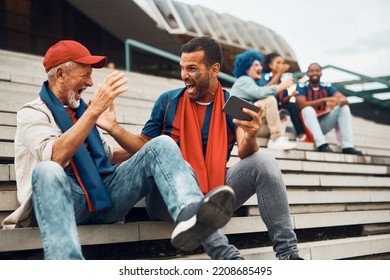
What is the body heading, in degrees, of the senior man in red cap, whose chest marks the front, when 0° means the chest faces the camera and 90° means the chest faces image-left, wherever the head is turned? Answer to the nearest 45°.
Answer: approximately 315°

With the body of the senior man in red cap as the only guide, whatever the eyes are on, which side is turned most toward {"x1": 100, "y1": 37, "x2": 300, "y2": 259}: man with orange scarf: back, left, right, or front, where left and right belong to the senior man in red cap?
front

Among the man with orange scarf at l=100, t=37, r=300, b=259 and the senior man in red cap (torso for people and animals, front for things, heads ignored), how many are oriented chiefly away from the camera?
0

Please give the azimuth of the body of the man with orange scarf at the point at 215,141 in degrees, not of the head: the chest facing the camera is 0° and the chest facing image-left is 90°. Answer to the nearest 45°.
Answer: approximately 0°

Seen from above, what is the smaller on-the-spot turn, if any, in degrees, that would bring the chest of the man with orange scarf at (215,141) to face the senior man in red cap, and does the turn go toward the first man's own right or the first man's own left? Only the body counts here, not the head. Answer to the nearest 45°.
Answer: approximately 45° to the first man's own right
